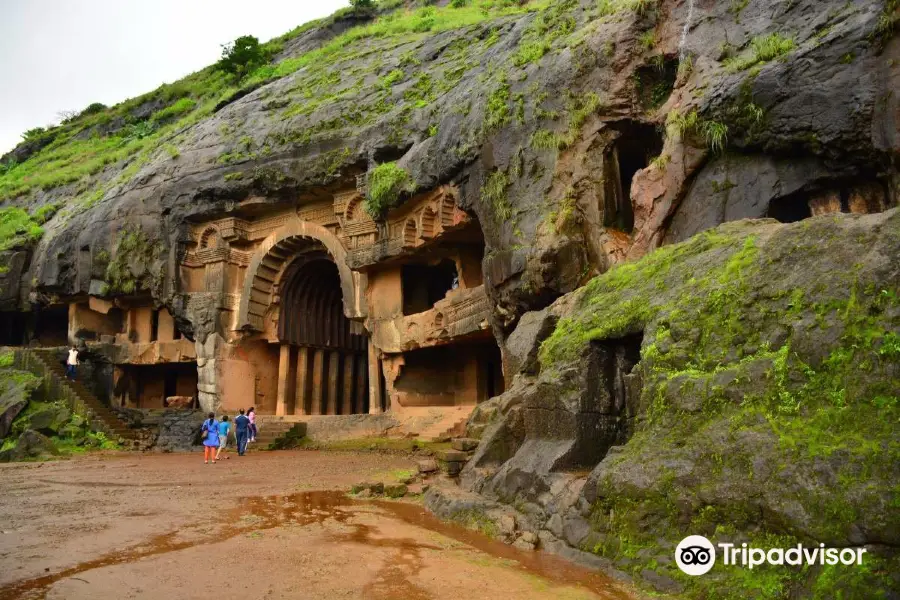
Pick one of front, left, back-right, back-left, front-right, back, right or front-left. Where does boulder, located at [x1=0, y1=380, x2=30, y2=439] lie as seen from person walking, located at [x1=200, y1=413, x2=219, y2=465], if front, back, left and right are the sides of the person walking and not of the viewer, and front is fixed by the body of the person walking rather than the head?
front-left

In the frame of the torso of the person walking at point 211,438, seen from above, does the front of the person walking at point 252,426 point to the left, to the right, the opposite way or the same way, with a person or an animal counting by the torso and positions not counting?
the same way

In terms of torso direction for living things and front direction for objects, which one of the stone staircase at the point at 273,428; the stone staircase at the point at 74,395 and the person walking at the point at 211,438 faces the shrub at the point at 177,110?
the person walking

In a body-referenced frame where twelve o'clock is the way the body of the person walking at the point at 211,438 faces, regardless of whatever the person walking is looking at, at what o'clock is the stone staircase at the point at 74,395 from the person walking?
The stone staircase is roughly at 11 o'clock from the person walking.

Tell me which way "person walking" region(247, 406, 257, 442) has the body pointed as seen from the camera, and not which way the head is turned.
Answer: away from the camera

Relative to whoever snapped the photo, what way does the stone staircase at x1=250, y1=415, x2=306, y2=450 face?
facing the viewer and to the left of the viewer

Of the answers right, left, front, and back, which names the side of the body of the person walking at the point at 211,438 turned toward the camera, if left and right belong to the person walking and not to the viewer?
back

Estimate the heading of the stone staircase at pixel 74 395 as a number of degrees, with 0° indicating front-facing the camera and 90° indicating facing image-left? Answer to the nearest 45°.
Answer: approximately 315°

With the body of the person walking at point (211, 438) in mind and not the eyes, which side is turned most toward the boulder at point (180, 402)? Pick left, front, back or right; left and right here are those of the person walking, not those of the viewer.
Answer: front

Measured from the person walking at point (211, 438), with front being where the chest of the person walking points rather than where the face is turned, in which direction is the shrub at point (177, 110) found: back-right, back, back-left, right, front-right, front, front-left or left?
front

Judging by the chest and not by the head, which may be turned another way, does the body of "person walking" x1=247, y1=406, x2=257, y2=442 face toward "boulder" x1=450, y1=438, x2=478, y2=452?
no

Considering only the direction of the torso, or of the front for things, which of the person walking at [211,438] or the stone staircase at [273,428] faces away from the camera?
the person walking

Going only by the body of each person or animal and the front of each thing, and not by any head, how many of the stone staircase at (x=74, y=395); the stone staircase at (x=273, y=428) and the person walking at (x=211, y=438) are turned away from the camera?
1

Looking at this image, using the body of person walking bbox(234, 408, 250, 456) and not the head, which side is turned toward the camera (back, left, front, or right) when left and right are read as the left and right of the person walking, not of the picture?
back

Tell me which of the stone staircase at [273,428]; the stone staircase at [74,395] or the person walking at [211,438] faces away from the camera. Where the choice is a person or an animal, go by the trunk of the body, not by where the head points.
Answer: the person walking

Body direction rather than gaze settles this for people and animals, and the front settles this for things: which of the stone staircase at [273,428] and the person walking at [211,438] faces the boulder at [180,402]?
the person walking
